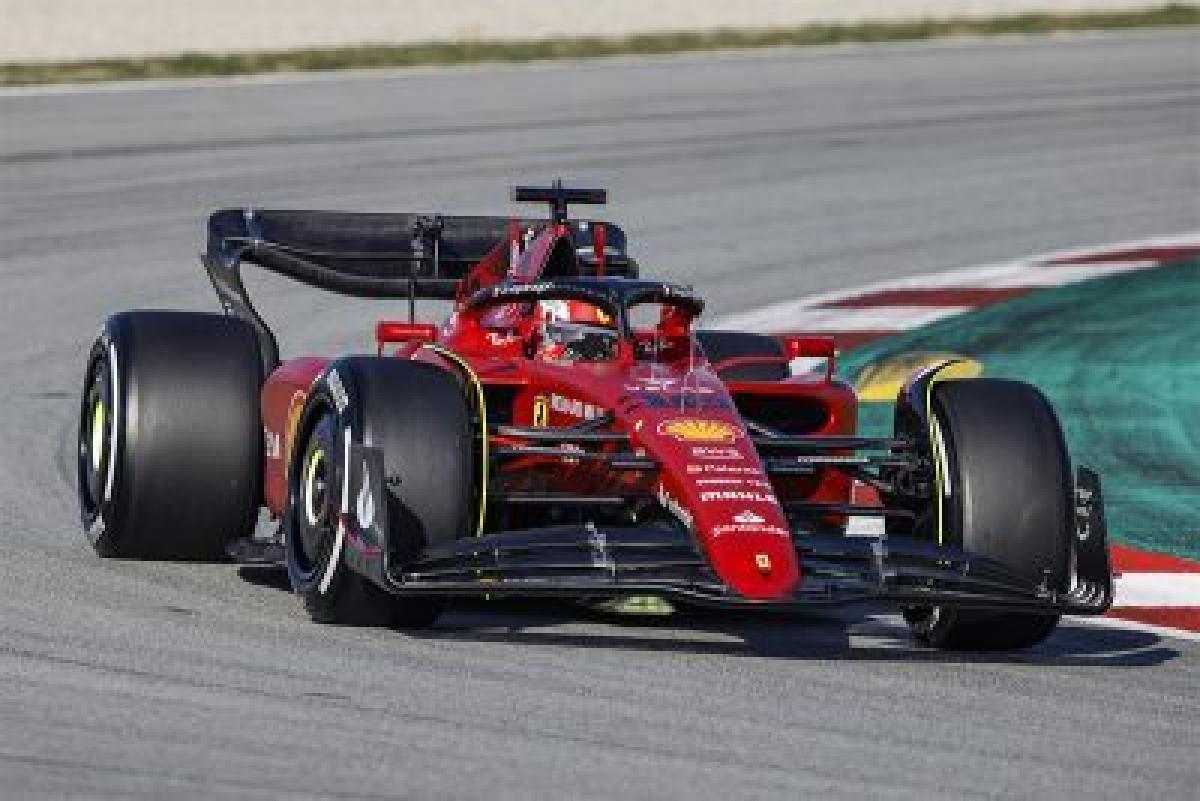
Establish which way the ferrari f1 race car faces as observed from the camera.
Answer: facing the viewer
